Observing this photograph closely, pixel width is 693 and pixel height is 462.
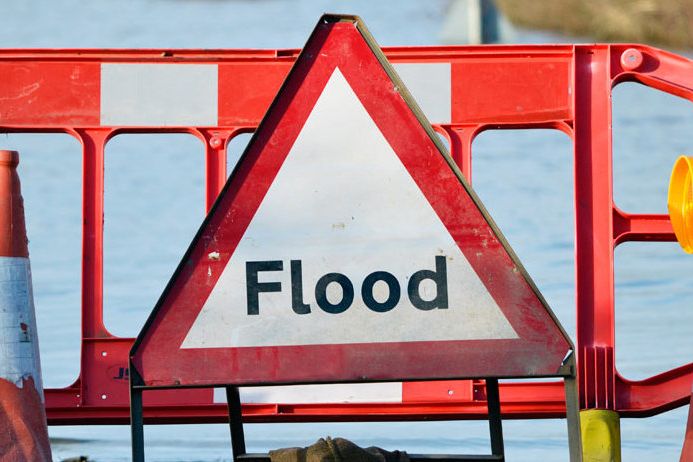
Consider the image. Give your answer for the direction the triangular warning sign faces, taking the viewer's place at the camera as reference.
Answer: facing the viewer

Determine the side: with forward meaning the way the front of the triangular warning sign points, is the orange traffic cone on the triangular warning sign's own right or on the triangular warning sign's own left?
on the triangular warning sign's own right

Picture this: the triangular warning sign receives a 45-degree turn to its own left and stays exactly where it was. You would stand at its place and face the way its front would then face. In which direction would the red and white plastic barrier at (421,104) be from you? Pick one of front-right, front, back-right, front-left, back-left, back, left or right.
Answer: back-left
